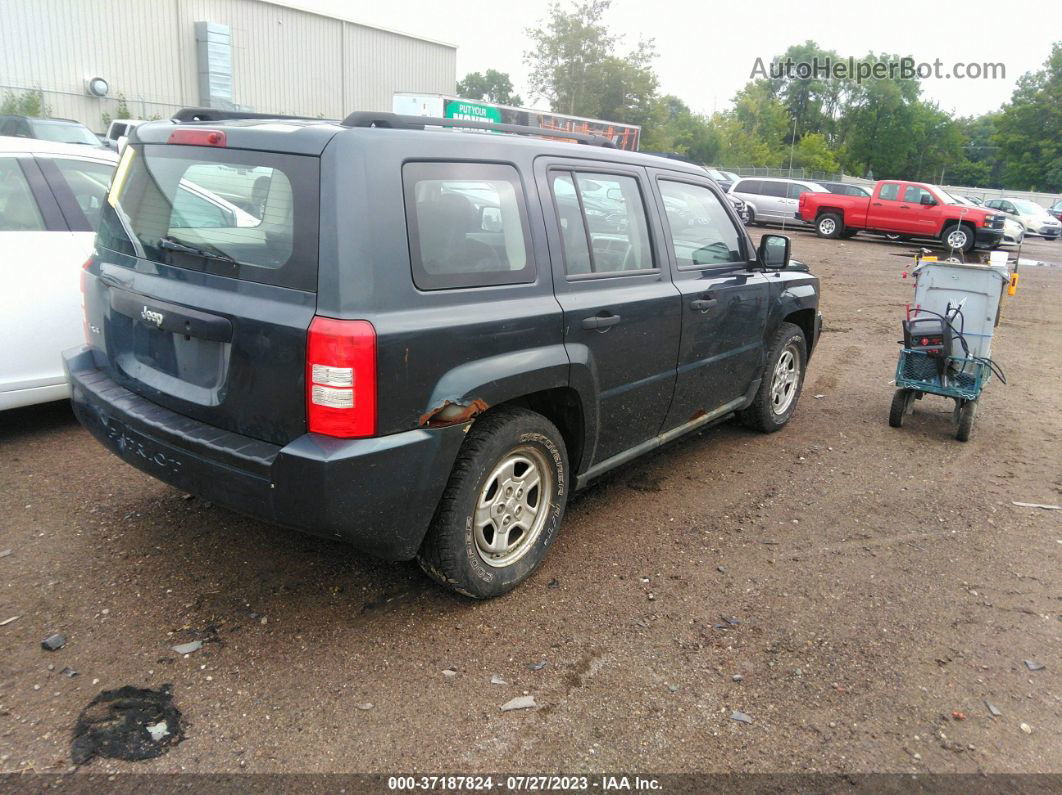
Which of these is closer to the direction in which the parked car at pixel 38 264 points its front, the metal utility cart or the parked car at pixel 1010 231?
the parked car

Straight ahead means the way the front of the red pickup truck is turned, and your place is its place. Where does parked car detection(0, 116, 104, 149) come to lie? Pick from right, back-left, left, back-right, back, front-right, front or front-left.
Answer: back-right

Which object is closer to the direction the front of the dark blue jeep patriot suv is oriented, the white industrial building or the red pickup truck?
the red pickup truck

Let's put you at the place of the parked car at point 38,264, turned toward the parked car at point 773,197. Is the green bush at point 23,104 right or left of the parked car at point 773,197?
left

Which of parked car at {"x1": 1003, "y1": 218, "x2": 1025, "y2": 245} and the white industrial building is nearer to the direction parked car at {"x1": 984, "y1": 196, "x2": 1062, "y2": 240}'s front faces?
the parked car

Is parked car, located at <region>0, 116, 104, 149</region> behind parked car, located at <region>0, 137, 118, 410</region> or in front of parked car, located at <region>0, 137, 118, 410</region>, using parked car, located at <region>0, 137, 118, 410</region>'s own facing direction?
in front

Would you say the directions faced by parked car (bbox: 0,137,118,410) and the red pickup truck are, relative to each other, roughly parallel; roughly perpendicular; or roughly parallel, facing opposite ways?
roughly perpendicular

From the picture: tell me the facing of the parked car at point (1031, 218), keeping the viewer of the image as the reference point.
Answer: facing the viewer and to the right of the viewer

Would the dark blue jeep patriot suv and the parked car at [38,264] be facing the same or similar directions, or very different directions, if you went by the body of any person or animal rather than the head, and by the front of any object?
same or similar directions

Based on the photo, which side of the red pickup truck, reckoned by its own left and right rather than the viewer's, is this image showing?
right

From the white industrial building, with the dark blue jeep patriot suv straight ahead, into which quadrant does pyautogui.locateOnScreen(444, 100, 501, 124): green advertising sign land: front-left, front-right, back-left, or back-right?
front-left
